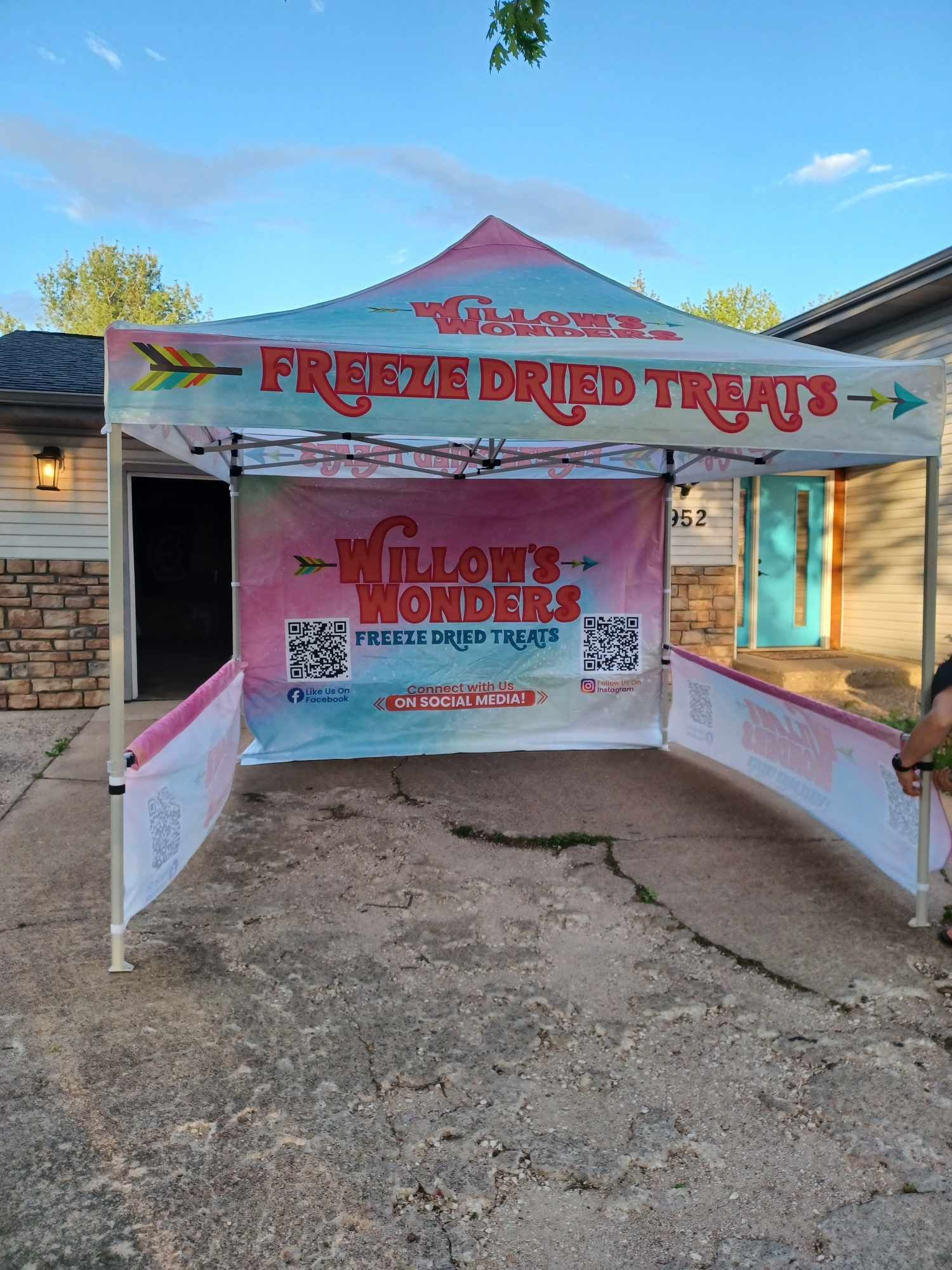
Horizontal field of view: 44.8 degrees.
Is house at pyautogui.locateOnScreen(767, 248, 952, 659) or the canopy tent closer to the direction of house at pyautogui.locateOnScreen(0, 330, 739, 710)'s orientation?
the canopy tent

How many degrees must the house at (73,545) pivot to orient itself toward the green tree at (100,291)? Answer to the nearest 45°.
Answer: approximately 180°

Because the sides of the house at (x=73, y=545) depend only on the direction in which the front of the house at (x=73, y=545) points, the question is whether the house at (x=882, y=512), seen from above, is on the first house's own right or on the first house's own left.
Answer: on the first house's own left

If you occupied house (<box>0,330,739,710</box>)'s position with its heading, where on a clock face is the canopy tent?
The canopy tent is roughly at 11 o'clock from the house.

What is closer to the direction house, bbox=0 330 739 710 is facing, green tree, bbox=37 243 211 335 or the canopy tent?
the canopy tent

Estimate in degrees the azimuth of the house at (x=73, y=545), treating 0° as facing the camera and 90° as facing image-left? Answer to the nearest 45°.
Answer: approximately 0°

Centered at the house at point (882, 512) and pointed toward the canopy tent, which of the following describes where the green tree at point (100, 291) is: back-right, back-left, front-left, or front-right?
back-right
